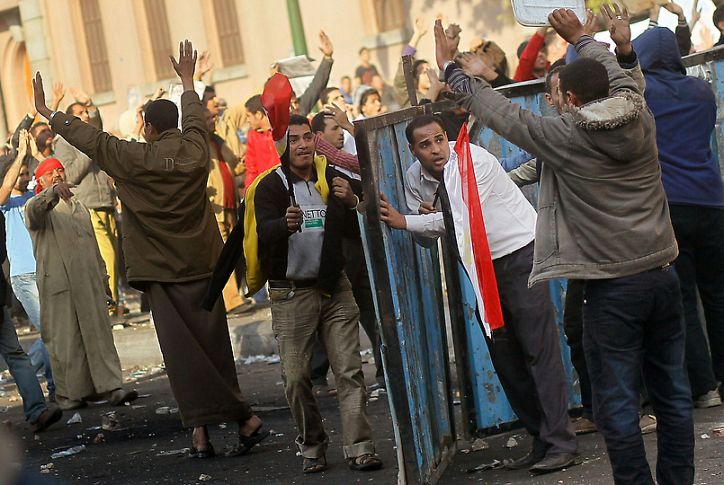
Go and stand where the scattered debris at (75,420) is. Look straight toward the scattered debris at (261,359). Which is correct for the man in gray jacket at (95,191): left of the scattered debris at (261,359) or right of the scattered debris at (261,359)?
left

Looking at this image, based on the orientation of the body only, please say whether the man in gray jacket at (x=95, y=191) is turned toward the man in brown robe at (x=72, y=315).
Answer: yes

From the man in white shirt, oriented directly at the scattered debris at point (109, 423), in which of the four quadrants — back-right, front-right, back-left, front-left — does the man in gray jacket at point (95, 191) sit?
front-right

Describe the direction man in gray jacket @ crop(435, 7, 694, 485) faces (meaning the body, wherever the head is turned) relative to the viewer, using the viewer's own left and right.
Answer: facing away from the viewer and to the left of the viewer

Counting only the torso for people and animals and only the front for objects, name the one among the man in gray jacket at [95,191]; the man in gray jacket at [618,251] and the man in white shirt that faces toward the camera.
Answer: the man in gray jacket at [95,191]

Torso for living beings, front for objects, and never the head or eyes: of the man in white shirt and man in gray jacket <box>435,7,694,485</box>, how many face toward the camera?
0

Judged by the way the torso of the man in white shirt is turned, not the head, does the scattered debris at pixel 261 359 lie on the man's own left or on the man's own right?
on the man's own right

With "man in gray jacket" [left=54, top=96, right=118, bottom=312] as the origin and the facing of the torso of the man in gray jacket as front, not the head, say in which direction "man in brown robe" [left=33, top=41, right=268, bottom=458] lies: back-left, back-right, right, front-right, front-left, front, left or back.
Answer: front

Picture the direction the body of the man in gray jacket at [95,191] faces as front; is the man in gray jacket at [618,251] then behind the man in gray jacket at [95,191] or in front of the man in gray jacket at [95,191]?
in front

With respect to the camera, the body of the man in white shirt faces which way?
to the viewer's left

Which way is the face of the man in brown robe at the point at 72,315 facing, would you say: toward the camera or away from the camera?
toward the camera

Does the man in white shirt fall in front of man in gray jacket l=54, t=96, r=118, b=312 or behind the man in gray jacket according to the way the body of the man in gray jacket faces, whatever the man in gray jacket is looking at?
in front

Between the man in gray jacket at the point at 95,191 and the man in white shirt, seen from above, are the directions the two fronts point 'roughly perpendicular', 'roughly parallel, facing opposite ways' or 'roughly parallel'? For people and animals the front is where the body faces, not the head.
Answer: roughly perpendicular
